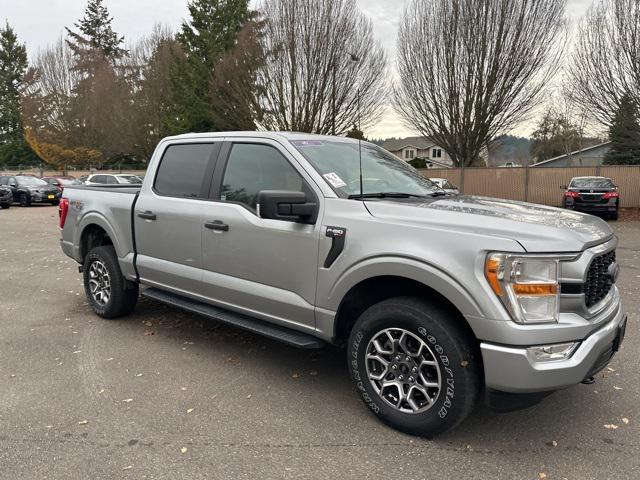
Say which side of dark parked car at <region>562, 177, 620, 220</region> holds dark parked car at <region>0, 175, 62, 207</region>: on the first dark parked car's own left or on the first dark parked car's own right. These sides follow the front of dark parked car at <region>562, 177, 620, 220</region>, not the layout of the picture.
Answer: on the first dark parked car's own left

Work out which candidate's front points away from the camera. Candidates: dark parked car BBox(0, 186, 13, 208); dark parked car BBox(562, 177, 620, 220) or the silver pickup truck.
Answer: dark parked car BBox(562, 177, 620, 220)

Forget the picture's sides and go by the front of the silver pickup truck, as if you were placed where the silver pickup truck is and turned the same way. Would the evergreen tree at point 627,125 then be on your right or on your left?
on your left

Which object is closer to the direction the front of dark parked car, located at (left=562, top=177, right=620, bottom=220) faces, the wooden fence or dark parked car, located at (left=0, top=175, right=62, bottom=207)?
the wooden fence

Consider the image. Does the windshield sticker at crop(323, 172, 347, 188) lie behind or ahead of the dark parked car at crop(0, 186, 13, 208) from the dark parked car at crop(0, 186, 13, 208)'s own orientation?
ahead

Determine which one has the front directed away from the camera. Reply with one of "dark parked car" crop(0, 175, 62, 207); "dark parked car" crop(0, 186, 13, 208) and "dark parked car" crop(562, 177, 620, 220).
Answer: "dark parked car" crop(562, 177, 620, 220)

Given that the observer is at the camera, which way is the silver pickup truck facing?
facing the viewer and to the right of the viewer

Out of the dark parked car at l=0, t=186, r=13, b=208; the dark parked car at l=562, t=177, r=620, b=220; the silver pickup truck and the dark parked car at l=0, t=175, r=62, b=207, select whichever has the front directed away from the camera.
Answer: the dark parked car at l=562, t=177, r=620, b=220

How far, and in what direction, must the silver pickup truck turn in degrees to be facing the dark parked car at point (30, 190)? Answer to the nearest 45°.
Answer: approximately 180°

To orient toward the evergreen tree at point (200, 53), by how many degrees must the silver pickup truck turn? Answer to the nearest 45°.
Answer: approximately 135° to its left

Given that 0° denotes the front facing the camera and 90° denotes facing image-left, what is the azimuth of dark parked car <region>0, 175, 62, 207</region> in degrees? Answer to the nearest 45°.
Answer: approximately 315°

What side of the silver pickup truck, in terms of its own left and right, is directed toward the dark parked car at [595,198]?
left

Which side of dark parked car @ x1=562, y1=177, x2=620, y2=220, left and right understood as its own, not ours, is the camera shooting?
back
